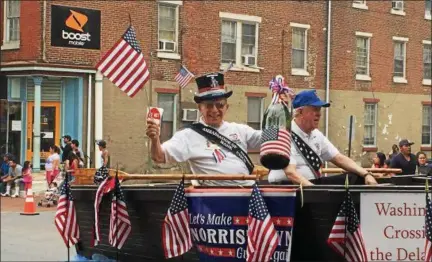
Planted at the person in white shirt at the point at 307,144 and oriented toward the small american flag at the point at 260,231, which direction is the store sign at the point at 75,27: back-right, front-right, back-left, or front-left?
back-right

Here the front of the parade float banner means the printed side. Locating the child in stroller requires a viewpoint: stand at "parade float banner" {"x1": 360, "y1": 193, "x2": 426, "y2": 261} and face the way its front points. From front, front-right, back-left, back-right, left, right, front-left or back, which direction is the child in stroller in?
back-right

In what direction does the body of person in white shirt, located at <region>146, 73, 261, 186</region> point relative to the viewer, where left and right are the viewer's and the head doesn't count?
facing the viewer

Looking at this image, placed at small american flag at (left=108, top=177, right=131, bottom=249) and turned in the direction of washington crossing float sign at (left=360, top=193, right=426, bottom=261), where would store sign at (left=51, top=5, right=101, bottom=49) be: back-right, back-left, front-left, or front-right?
back-left

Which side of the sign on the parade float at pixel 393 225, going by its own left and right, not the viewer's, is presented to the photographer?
front

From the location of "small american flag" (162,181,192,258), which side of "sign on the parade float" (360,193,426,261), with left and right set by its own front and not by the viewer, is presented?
right

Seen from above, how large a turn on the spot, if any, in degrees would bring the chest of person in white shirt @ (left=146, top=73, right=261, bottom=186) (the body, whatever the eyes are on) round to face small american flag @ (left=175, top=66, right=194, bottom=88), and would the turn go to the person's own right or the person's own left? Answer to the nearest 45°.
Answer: approximately 180°

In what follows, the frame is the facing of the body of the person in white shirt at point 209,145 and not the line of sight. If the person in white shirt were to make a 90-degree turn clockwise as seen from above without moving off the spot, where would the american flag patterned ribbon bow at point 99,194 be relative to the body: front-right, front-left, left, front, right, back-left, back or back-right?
front

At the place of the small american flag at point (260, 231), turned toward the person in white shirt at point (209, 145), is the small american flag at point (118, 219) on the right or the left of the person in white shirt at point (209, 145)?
left

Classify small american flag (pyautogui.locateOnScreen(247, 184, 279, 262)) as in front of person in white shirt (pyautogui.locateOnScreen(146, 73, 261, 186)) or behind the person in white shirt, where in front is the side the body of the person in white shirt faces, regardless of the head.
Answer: in front
